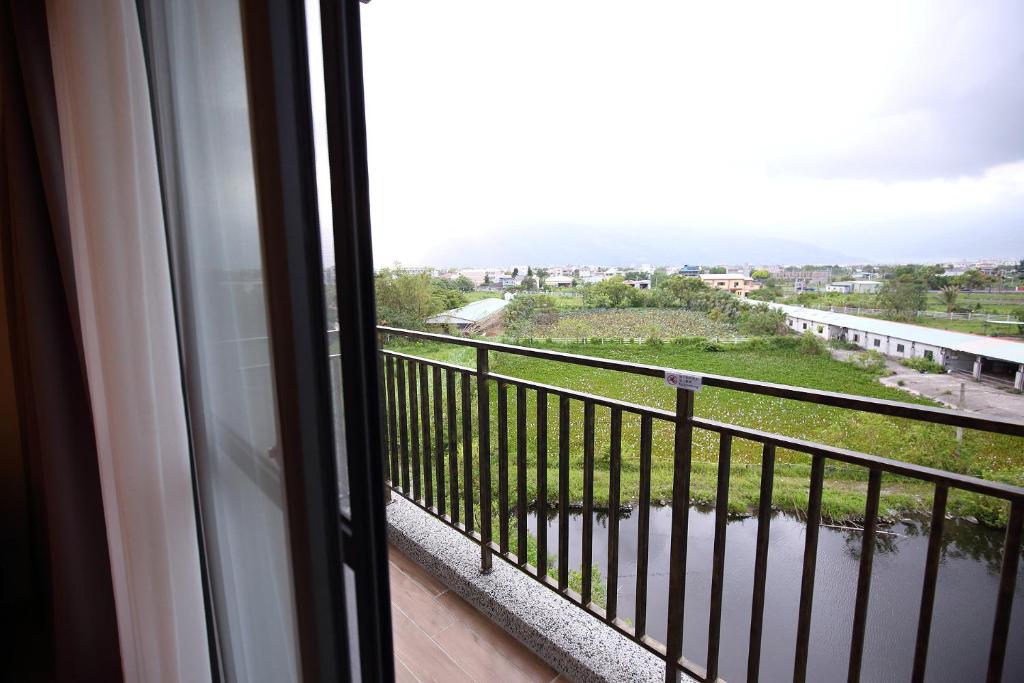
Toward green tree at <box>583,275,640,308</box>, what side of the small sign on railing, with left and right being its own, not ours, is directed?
back

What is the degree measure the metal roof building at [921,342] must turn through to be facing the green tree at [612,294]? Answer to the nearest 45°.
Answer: approximately 45° to its right

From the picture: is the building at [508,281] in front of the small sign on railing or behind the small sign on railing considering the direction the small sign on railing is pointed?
behind

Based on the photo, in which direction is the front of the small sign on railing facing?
toward the camera

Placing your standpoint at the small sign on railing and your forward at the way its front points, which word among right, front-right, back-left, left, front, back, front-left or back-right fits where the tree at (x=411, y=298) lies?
back-right

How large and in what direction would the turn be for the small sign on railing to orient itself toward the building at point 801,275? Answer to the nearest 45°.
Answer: approximately 180°

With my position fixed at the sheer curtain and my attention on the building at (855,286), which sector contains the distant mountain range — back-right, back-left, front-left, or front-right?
front-left

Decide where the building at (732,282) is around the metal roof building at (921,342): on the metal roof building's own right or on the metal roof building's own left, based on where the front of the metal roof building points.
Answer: on the metal roof building's own right

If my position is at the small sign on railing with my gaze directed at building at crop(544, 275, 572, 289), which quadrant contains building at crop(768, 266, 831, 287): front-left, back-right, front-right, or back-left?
front-right

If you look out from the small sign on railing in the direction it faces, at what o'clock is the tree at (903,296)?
The tree is roughly at 7 o'clock from the small sign on railing.

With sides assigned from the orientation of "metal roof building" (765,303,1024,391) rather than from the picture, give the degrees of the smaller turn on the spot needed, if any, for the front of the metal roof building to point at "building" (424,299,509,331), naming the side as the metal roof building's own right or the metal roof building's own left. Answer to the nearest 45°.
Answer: approximately 45° to the metal roof building's own right

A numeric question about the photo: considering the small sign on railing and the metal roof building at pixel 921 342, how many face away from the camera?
0

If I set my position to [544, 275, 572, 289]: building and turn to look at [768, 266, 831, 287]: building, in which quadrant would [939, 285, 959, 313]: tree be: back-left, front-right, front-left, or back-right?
front-right

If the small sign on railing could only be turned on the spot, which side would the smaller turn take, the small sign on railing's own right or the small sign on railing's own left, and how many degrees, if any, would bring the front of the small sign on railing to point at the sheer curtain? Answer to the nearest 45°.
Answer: approximately 45° to the small sign on railing's own right

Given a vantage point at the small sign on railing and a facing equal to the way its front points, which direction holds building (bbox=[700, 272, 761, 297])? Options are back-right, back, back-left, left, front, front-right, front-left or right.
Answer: back

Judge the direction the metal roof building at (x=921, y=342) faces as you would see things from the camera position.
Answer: facing the viewer and to the left of the viewer
